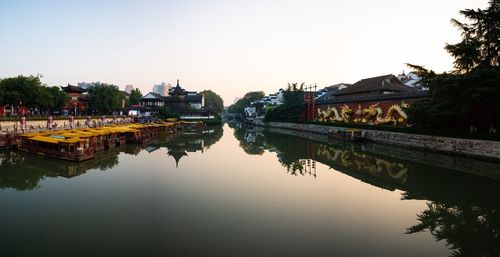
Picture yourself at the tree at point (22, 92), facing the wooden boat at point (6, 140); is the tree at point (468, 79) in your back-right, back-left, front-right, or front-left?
front-left

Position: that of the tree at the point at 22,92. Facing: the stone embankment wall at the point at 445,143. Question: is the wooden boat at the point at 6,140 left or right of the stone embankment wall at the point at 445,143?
right
